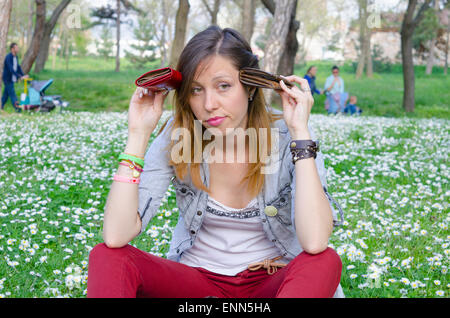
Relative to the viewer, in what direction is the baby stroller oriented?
to the viewer's right

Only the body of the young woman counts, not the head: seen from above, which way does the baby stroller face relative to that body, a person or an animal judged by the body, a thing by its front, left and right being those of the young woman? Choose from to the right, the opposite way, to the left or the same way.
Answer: to the left

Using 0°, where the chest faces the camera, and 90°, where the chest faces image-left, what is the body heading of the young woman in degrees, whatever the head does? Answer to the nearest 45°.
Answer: approximately 0°

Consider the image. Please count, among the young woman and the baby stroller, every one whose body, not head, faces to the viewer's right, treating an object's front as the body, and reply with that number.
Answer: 1

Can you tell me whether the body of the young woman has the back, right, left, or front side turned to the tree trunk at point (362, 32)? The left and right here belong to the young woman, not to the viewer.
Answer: back

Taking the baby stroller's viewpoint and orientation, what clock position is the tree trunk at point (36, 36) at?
The tree trunk is roughly at 9 o'clock from the baby stroller.

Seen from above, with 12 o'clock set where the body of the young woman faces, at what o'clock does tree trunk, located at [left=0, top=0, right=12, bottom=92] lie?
The tree trunk is roughly at 5 o'clock from the young woman.

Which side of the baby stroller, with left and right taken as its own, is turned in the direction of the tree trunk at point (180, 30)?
front

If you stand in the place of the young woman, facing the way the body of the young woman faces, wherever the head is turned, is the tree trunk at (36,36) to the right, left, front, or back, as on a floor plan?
back
